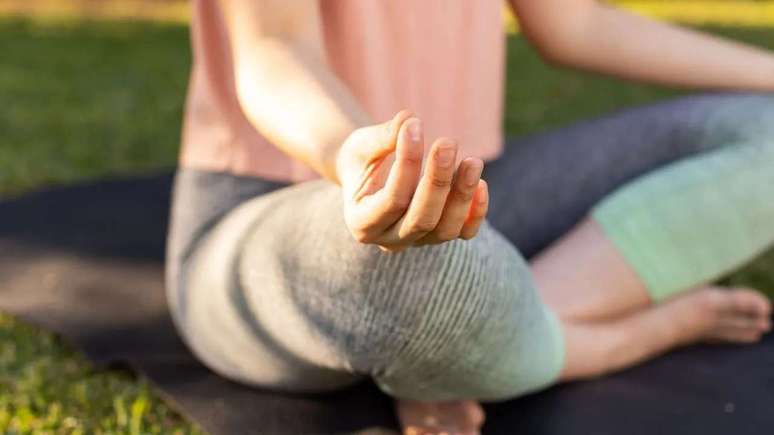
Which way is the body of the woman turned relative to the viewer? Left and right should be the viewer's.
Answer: facing the viewer and to the right of the viewer
